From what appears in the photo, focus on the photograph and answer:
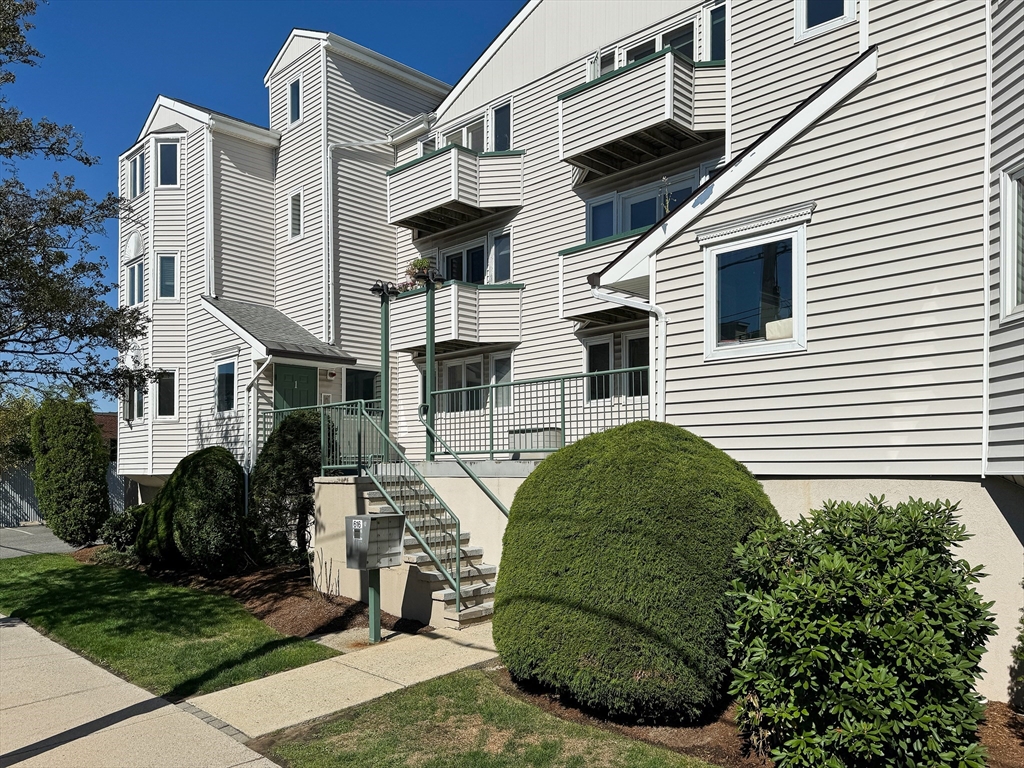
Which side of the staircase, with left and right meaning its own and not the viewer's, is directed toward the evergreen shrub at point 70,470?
back

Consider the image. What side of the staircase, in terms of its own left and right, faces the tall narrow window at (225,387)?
back

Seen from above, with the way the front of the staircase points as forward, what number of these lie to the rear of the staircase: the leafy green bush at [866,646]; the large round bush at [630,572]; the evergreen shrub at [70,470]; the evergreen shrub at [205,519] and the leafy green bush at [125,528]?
3

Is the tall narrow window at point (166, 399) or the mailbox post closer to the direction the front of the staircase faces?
the mailbox post

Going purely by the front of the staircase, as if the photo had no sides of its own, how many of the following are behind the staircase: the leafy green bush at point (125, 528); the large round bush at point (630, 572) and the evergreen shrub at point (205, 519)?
2

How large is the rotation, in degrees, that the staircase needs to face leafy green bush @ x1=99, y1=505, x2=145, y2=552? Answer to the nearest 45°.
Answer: approximately 180°
